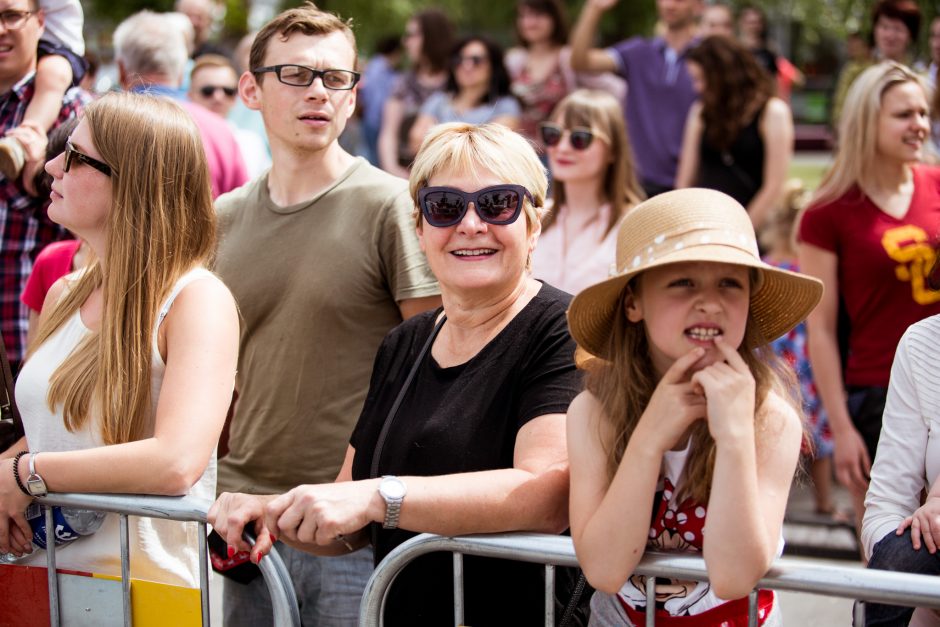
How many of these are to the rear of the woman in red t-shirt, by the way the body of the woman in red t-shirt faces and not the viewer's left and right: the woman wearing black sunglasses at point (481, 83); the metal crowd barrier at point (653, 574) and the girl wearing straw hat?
1

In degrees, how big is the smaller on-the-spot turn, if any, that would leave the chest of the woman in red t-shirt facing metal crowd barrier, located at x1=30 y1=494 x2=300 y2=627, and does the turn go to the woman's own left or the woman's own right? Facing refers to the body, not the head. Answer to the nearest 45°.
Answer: approximately 90° to the woman's own right

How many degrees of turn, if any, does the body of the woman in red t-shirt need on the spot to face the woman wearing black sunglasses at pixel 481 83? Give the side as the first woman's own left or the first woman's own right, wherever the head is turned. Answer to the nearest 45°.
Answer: approximately 180°

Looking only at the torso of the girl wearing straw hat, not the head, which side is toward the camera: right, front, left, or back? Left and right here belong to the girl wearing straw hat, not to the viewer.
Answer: front

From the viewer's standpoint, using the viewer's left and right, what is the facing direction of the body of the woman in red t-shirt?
facing the viewer and to the right of the viewer
